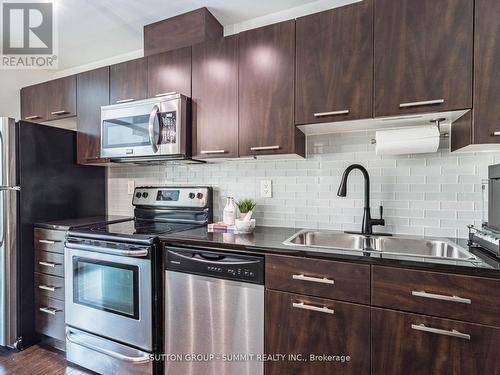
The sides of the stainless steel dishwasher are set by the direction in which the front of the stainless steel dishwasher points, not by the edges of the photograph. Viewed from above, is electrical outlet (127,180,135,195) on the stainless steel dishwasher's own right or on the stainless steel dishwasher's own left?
on the stainless steel dishwasher's own right

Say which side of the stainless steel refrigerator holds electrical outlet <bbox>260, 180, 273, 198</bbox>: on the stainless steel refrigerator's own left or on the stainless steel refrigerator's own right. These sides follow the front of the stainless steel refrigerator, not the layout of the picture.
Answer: on the stainless steel refrigerator's own left

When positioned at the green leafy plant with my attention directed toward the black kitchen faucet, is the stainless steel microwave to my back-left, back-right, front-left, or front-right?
back-right

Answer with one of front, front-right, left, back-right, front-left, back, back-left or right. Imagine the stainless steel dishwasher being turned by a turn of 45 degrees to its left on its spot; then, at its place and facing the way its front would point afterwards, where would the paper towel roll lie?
left

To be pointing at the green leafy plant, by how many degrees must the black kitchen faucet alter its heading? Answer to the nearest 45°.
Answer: approximately 45° to its right

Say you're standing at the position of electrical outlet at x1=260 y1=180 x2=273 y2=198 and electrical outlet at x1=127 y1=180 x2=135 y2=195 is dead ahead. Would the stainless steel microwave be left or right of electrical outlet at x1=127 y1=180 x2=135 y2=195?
left

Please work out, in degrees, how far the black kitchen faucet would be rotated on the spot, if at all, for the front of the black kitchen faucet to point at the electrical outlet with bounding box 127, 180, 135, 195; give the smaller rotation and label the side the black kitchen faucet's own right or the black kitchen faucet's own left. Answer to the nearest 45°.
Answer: approximately 45° to the black kitchen faucet's own right

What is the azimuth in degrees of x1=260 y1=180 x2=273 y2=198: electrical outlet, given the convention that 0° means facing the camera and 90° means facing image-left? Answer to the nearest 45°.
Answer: approximately 0°

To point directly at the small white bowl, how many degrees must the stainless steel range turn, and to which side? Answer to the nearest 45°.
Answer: approximately 135° to its left

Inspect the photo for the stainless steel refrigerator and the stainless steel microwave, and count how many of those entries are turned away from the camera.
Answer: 0

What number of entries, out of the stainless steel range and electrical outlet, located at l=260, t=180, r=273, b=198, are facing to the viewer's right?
0
